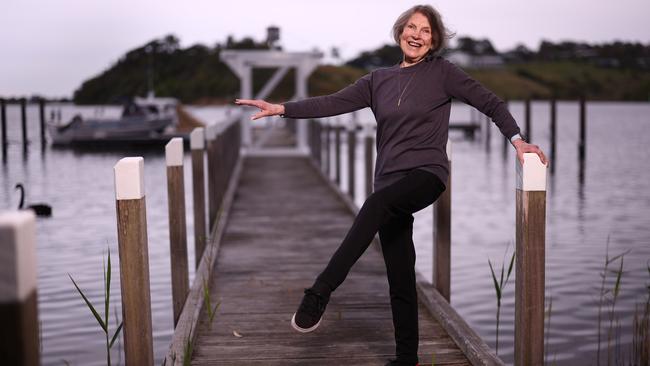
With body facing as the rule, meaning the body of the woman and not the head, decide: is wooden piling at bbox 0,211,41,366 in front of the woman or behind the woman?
in front

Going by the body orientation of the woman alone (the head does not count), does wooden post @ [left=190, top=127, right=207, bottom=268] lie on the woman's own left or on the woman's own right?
on the woman's own right

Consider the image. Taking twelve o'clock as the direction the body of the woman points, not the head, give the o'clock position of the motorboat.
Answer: The motorboat is roughly at 4 o'clock from the woman.

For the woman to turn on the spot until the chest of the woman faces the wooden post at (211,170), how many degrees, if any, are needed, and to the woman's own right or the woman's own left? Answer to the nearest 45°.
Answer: approximately 135° to the woman's own right

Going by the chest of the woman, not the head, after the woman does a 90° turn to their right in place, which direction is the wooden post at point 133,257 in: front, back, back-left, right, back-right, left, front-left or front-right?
front-left

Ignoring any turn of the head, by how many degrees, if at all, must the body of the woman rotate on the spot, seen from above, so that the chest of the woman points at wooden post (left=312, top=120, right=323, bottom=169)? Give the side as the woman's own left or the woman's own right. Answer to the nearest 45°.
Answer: approximately 135° to the woman's own right

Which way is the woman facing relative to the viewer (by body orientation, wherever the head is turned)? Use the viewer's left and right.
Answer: facing the viewer and to the left of the viewer

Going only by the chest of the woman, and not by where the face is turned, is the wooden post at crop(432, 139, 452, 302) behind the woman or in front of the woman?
behind

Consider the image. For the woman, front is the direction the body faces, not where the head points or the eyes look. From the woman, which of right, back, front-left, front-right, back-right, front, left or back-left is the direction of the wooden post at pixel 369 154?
back-right
